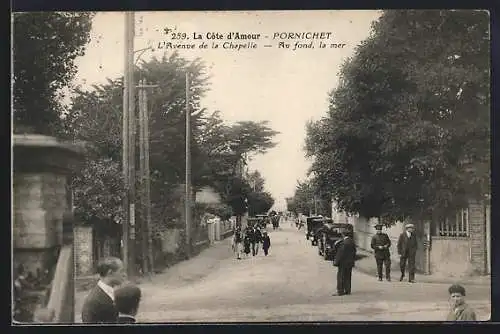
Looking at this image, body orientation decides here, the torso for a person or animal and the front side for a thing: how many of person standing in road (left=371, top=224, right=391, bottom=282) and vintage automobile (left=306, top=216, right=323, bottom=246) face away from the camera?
0

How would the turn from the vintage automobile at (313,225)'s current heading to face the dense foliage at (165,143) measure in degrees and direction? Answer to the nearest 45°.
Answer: approximately 45° to its right

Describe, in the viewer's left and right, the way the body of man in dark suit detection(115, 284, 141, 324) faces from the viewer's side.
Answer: facing away from the viewer

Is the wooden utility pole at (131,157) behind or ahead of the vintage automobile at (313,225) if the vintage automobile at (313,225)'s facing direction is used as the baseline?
ahead

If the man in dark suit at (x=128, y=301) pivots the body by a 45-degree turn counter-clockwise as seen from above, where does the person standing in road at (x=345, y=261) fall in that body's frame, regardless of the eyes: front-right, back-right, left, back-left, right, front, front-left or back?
front-right
